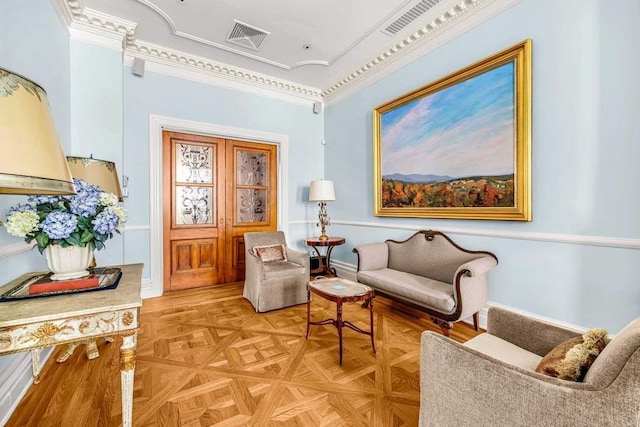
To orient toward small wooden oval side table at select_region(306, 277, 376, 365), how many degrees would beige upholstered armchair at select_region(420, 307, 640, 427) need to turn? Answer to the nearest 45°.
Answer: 0° — it already faces it

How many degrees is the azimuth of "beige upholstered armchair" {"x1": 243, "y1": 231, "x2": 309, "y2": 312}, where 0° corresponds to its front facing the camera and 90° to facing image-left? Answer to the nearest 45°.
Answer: approximately 315°

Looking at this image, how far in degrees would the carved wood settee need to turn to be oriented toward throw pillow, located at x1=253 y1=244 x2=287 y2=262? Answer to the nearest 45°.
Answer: approximately 45° to its right

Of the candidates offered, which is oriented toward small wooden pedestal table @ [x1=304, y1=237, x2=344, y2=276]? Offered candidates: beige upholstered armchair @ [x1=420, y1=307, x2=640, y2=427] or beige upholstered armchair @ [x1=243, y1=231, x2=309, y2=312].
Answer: beige upholstered armchair @ [x1=420, y1=307, x2=640, y2=427]

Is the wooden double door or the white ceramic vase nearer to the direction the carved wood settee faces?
the white ceramic vase

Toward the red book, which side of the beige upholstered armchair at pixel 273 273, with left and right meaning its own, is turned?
right

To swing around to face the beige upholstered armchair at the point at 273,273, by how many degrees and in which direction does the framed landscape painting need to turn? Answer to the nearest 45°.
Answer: approximately 45° to its right

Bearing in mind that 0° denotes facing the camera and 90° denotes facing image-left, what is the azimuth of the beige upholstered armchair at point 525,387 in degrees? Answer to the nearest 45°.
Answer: approximately 135°

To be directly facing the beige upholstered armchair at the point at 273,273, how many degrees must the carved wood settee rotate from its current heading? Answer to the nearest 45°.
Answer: approximately 45° to its right

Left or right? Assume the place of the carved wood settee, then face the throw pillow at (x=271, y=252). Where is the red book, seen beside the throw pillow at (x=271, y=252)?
left
